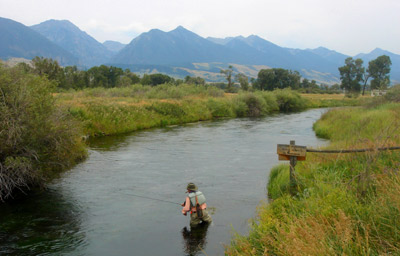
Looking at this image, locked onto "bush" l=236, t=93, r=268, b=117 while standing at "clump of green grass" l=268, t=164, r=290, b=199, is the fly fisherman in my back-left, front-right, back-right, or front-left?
back-left

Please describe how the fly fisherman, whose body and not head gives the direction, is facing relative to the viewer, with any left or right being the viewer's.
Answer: facing away from the viewer and to the left of the viewer

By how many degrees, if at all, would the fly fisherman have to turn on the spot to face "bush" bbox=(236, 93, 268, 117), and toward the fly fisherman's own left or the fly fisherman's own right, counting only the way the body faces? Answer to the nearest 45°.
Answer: approximately 45° to the fly fisherman's own right

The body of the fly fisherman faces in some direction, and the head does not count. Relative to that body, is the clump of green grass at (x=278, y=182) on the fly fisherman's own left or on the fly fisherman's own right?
on the fly fisherman's own right
